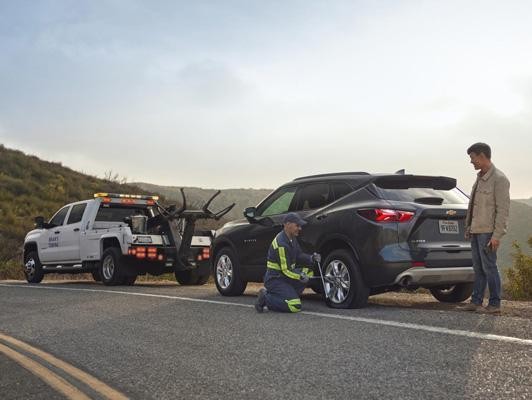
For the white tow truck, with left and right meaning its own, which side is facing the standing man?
back

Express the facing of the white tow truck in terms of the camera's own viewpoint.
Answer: facing away from the viewer and to the left of the viewer

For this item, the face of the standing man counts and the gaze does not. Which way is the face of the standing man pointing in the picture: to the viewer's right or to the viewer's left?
to the viewer's left
